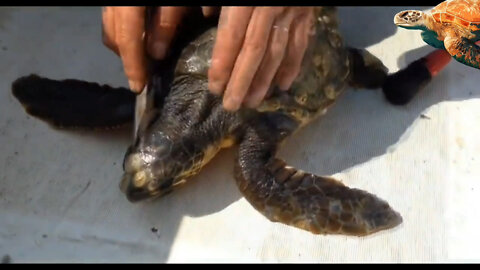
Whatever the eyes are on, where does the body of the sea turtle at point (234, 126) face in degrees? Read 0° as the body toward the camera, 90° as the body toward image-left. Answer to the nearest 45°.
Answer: approximately 45°
